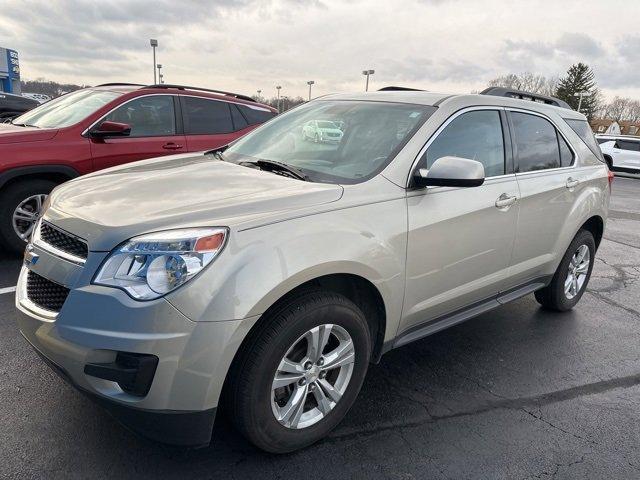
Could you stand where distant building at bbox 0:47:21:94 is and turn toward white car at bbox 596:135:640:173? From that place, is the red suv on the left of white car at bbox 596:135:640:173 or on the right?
right

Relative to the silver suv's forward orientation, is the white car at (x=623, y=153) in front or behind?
behind

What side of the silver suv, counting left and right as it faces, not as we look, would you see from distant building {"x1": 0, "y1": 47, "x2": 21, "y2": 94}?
right

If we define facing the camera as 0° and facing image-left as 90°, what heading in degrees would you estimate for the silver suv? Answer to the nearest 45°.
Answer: approximately 45°

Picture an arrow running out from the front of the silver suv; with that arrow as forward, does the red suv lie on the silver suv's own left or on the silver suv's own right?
on the silver suv's own right
